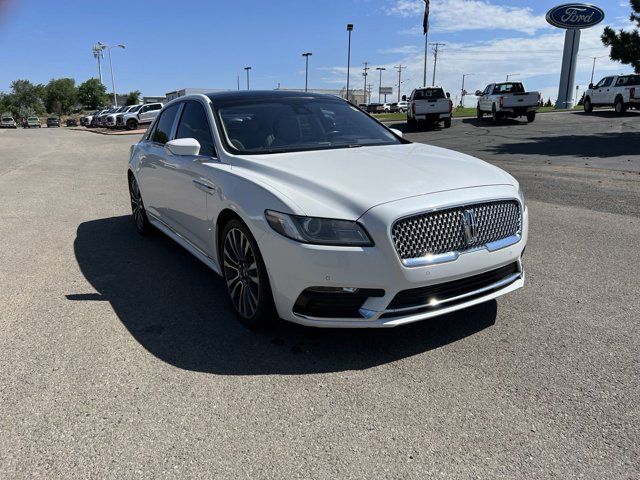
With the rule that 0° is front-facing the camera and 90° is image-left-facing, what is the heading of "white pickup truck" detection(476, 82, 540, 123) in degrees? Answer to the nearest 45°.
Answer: approximately 135°

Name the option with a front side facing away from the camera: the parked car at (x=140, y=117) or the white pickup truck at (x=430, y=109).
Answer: the white pickup truck

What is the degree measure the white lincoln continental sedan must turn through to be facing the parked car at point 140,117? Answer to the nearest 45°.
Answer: approximately 135° to its left

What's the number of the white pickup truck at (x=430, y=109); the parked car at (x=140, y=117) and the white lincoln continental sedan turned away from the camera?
1

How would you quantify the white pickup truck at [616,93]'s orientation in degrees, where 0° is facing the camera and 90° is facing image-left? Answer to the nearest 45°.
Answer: approximately 135°

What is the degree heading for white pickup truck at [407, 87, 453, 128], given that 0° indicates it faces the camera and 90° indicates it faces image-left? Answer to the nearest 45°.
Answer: approximately 180°

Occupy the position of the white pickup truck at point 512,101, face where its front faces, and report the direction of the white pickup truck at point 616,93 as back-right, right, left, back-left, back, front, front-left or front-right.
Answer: right

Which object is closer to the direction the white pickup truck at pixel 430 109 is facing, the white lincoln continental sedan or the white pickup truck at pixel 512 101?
the white pickup truck

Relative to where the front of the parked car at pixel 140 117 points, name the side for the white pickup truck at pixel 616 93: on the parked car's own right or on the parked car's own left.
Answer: on the parked car's own left

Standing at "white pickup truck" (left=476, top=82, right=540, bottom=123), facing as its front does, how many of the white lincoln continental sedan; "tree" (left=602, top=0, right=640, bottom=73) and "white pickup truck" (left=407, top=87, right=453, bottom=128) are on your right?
1

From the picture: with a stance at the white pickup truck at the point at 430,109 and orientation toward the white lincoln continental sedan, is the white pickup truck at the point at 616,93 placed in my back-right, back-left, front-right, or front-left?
back-left

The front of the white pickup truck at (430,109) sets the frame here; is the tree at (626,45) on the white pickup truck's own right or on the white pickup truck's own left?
on the white pickup truck's own right

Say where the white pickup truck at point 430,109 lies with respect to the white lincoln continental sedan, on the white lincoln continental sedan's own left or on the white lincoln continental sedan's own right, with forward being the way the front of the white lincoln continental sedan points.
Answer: on the white lincoln continental sedan's own left

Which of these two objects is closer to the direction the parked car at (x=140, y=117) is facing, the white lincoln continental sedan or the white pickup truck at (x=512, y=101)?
the white lincoln continental sedan

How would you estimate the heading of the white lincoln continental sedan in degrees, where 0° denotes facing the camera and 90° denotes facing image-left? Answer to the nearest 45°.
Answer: approximately 315°
